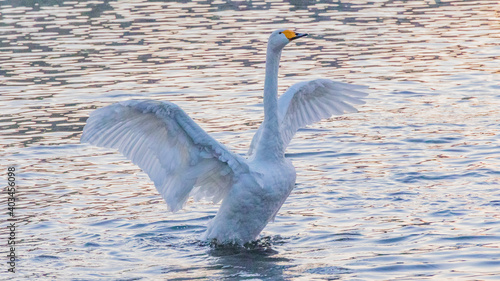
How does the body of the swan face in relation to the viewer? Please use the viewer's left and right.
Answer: facing the viewer and to the right of the viewer
